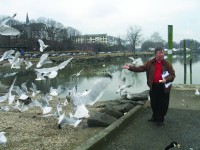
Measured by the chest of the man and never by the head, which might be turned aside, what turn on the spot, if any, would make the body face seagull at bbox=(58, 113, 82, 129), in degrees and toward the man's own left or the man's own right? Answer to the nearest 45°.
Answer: approximately 45° to the man's own right

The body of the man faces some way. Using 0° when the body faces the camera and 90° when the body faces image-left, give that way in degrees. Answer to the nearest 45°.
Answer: approximately 0°
